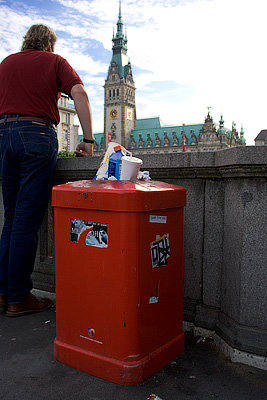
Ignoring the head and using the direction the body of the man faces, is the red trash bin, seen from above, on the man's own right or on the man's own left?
on the man's own right

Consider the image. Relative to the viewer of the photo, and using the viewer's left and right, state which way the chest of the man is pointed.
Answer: facing away from the viewer and to the right of the viewer

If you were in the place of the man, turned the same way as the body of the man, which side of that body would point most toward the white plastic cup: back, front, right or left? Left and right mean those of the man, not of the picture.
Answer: right

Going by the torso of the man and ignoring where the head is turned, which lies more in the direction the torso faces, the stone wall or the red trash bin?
the stone wall
